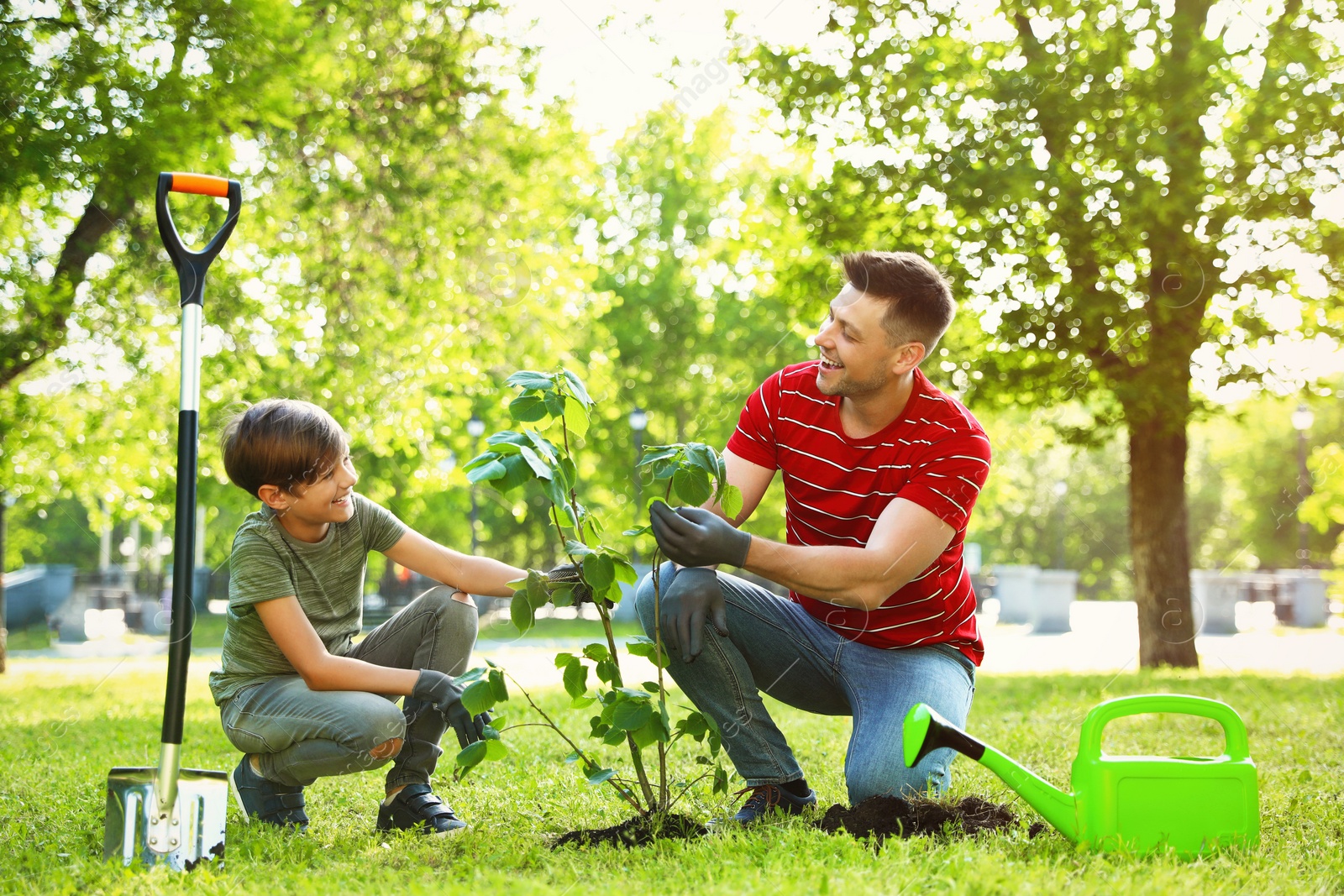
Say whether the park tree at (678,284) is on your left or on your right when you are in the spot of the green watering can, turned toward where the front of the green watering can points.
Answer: on your right

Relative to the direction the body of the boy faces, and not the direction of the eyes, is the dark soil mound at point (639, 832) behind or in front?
in front

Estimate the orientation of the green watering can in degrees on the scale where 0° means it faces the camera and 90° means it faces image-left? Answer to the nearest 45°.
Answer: approximately 90°

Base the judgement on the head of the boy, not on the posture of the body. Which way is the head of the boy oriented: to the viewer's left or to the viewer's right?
to the viewer's right

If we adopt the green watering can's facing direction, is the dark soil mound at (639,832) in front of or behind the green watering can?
in front

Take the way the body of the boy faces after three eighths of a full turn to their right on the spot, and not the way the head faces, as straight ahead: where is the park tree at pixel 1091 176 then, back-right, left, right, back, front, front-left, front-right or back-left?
back-right

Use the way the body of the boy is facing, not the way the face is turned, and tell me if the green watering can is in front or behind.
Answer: in front

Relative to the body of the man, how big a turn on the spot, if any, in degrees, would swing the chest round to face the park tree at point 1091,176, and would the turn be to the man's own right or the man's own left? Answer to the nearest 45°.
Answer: approximately 135° to the man's own right
